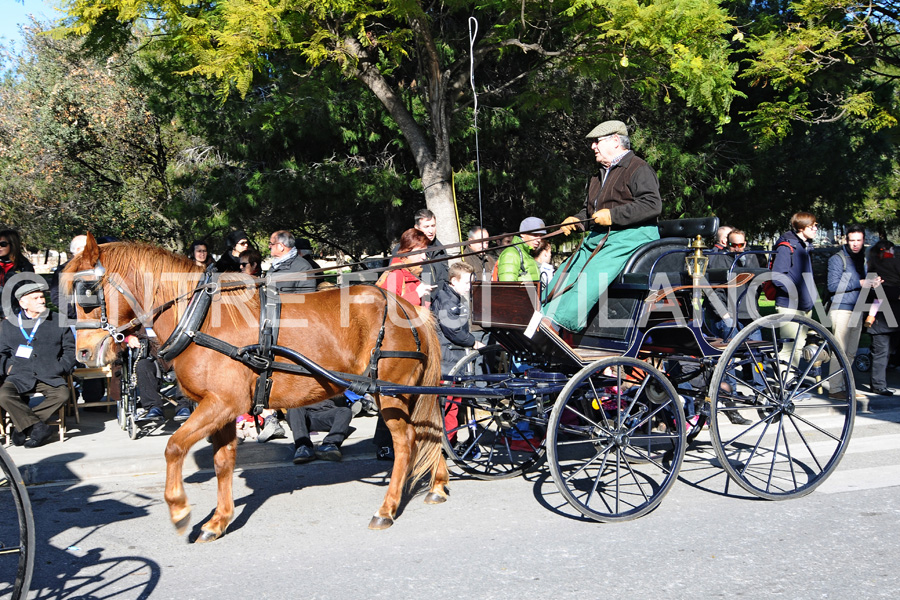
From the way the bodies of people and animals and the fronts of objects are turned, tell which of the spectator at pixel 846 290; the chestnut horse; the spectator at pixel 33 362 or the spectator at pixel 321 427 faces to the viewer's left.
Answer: the chestnut horse

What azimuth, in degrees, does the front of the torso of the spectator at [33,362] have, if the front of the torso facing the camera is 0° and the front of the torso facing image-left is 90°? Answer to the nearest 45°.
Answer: approximately 0°

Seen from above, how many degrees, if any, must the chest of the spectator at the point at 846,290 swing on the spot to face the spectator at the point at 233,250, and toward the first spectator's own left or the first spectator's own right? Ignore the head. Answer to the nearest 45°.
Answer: approximately 90° to the first spectator's own right

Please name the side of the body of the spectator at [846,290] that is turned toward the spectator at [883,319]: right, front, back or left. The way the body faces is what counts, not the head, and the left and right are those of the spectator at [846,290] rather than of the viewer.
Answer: left

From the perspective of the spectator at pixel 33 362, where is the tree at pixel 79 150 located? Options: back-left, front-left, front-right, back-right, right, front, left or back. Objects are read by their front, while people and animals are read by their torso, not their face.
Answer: back

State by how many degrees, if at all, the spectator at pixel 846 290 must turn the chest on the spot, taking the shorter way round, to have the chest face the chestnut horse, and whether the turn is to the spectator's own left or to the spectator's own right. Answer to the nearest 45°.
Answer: approximately 90° to the spectator's own right

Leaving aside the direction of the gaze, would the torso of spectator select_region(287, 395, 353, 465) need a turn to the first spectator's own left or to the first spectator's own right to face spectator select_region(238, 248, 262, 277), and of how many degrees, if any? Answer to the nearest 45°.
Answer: approximately 135° to the first spectator's own right

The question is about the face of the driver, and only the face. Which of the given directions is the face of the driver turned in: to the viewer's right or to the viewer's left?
to the viewer's left

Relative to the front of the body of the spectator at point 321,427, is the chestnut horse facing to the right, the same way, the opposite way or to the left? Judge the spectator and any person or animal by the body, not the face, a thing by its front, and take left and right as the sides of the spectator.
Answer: to the right

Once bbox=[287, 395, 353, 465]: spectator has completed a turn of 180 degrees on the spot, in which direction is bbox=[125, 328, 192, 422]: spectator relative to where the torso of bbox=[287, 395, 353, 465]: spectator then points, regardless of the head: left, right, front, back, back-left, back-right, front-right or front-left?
front-left

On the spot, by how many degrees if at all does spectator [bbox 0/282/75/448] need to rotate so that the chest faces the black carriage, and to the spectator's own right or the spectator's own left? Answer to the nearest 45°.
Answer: approximately 45° to the spectator's own left

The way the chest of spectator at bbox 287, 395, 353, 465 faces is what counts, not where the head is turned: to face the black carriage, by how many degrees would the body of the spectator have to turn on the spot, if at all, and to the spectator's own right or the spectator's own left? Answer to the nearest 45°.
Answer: approximately 45° to the spectator's own left

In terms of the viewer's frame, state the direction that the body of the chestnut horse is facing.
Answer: to the viewer's left

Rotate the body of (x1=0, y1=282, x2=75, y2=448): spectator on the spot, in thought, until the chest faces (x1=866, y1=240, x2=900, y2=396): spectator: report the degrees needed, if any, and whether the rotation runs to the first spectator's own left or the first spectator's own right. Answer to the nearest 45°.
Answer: approximately 90° to the first spectator's own left
